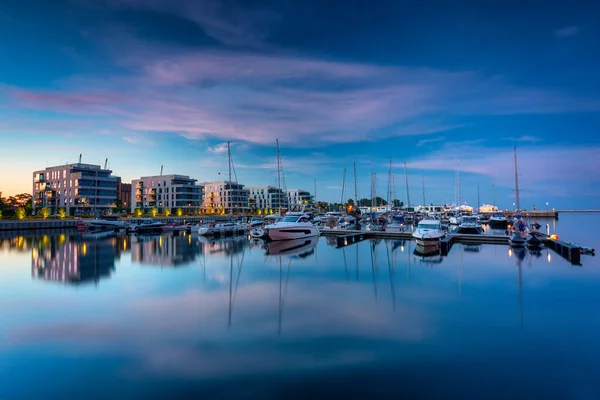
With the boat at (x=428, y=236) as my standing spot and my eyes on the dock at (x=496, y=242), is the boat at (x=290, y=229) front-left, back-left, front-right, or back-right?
back-left

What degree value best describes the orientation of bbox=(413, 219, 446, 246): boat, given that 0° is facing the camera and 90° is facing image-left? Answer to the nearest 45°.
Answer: approximately 0°

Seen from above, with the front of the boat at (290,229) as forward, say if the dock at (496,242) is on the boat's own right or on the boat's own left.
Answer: on the boat's own left

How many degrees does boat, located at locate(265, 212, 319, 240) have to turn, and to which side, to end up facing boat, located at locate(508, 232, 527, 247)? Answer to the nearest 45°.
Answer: approximately 135° to its left

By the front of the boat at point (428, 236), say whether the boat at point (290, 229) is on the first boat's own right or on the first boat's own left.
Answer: on the first boat's own right
